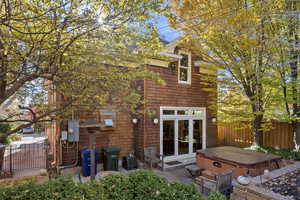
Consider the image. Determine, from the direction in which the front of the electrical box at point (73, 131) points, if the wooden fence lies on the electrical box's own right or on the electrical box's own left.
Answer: on the electrical box's own left
